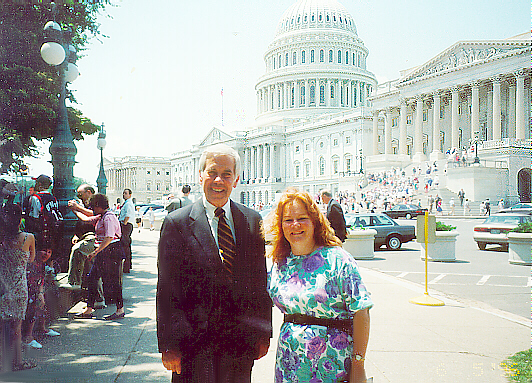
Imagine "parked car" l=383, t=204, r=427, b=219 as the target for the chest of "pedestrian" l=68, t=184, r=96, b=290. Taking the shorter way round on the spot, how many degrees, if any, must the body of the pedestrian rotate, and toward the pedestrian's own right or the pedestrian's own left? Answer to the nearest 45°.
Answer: approximately 135° to the pedestrian's own right

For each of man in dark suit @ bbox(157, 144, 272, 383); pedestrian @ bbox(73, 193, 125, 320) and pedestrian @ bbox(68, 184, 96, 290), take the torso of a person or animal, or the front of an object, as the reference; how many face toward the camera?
1

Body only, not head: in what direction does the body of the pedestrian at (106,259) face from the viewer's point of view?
to the viewer's left

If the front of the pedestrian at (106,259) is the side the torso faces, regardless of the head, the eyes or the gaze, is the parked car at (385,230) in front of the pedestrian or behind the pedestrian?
behind

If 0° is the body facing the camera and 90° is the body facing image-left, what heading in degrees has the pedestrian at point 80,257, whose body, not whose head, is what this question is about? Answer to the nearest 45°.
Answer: approximately 90°

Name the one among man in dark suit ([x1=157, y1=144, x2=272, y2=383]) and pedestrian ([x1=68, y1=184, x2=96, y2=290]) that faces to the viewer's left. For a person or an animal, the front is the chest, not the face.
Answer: the pedestrian

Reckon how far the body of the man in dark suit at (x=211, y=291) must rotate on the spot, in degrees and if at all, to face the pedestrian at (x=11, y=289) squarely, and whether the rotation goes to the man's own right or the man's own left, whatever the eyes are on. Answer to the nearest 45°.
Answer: approximately 135° to the man's own right

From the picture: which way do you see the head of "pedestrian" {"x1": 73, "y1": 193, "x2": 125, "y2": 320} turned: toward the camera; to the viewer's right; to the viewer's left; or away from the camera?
to the viewer's left

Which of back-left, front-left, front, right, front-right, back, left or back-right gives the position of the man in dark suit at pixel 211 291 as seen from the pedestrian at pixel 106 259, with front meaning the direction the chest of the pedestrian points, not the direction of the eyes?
left
